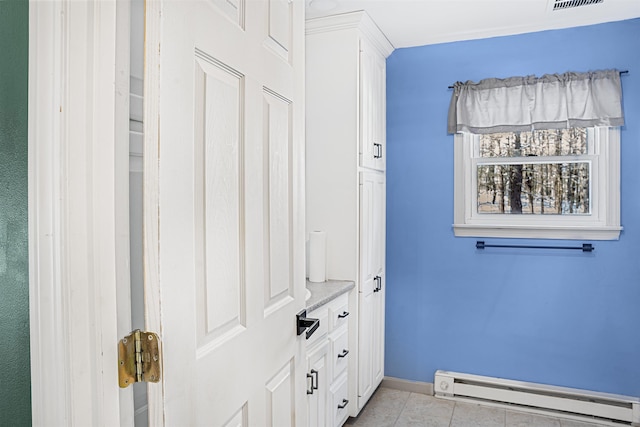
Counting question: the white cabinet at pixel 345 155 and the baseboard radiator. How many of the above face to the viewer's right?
1

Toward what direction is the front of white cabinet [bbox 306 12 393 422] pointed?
to the viewer's right

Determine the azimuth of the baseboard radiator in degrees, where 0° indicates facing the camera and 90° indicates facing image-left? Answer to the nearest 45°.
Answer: approximately 45°

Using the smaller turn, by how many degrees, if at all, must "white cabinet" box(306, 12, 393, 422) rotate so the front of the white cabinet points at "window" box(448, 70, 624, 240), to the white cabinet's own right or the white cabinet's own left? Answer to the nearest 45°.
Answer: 0° — it already faces it

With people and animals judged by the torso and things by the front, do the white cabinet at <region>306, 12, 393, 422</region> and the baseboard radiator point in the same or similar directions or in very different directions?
very different directions
